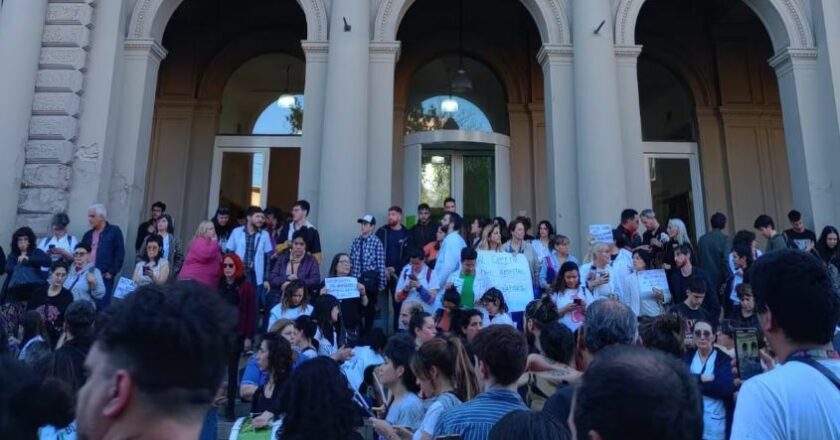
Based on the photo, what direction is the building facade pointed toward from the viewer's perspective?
toward the camera

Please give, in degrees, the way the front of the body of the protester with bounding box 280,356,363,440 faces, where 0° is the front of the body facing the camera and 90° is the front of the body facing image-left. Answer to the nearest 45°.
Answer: approximately 180°

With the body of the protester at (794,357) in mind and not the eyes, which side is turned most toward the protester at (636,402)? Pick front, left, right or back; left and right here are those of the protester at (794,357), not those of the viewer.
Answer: left

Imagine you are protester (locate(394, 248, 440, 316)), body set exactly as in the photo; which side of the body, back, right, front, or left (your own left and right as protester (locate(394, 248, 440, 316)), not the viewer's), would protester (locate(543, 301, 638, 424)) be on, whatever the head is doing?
front

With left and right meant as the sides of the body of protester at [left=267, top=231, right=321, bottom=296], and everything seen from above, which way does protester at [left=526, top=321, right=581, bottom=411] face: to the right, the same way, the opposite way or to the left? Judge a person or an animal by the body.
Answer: the opposite way

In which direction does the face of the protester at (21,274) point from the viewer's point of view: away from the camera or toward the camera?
toward the camera

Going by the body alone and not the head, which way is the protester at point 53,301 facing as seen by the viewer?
toward the camera

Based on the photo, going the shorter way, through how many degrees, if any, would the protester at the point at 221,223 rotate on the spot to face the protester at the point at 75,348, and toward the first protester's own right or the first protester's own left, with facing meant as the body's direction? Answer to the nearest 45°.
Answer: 0° — they already face them

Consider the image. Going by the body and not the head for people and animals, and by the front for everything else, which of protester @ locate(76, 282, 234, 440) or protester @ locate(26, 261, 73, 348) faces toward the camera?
protester @ locate(26, 261, 73, 348)

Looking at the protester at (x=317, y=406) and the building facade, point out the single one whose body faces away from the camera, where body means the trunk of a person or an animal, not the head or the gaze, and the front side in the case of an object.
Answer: the protester

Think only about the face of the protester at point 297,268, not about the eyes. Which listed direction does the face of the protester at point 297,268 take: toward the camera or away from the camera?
toward the camera

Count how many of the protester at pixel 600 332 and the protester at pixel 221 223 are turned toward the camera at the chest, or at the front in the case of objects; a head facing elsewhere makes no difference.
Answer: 1
